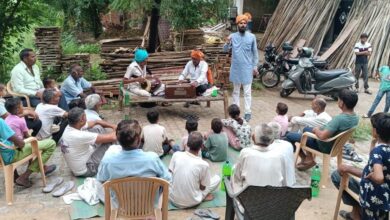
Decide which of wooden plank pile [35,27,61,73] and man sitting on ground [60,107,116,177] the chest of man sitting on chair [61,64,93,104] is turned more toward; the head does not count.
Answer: the man sitting on ground

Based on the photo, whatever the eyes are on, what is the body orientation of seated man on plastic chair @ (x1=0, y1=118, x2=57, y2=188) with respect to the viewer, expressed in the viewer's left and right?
facing to the right of the viewer

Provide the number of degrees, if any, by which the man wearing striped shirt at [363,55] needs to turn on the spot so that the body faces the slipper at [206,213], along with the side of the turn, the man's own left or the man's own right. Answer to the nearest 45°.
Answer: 0° — they already face it

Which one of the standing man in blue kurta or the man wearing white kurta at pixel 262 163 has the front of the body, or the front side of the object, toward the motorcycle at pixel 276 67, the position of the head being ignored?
the man wearing white kurta

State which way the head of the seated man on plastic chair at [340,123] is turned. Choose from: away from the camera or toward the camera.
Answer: away from the camera

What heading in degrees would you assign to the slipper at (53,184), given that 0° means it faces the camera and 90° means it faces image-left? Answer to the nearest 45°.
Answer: approximately 225°

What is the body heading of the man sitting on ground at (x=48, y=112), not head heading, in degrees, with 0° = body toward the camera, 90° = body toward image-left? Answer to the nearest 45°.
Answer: approximately 270°

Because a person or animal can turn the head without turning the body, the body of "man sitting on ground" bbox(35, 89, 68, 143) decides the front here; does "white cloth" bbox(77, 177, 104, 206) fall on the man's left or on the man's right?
on the man's right
